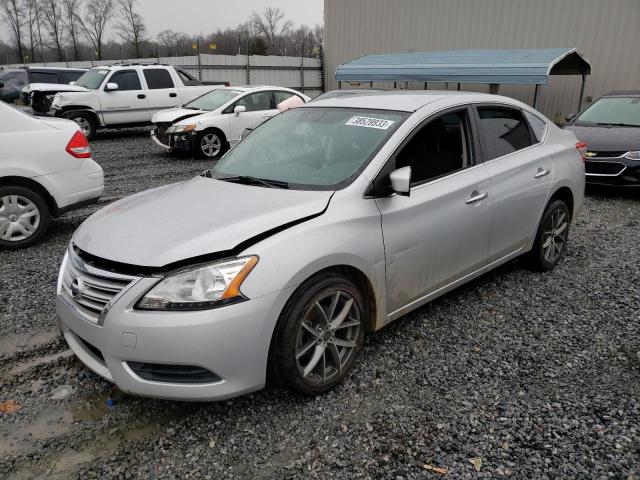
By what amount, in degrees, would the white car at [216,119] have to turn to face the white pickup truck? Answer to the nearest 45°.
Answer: approximately 90° to its right

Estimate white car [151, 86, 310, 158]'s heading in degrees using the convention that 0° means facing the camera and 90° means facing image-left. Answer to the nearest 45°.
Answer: approximately 45°

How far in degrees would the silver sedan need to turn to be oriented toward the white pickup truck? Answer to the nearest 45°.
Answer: approximately 90° to its right

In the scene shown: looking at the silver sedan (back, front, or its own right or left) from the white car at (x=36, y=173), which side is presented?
right

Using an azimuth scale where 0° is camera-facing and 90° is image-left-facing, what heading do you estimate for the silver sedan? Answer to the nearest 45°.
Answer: approximately 45°

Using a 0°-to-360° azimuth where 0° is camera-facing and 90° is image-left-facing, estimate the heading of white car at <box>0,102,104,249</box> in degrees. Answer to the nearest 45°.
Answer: approximately 90°

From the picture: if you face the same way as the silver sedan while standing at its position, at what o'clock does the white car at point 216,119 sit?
The white car is roughly at 4 o'clock from the silver sedan.
